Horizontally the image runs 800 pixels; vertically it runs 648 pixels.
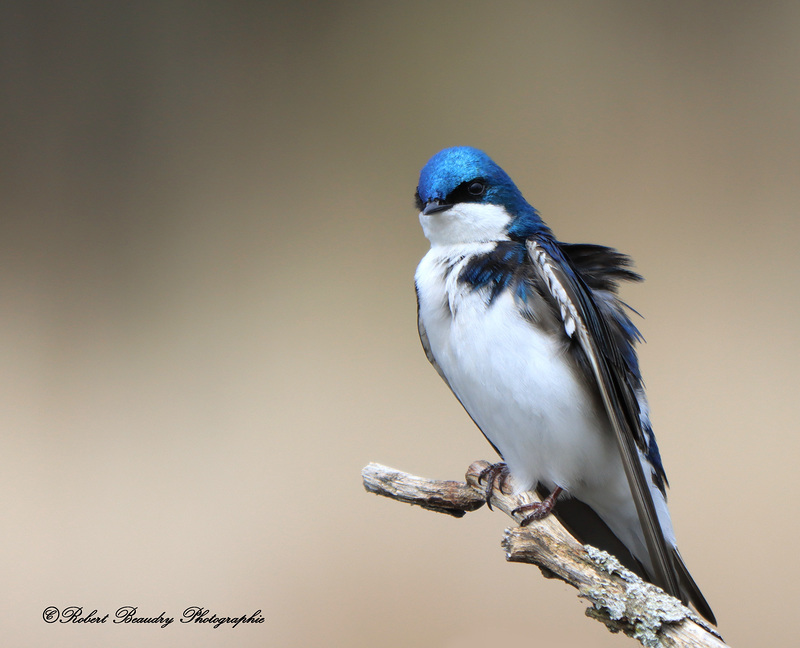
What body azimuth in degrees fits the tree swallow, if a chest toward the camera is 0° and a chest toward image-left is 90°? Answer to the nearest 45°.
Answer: approximately 45°
